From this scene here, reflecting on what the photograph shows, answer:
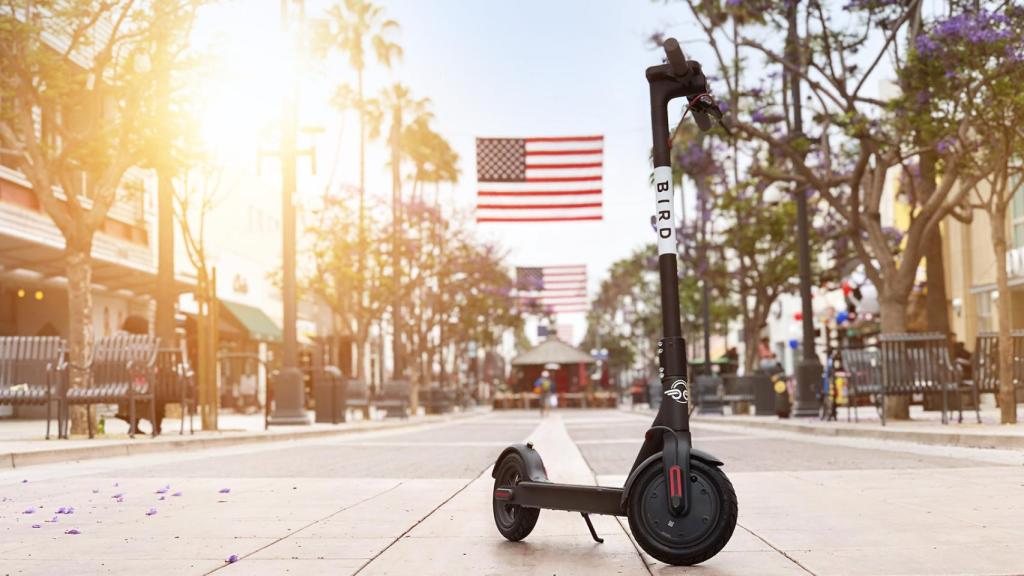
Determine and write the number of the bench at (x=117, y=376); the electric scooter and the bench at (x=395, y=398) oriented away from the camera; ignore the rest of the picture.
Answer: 0

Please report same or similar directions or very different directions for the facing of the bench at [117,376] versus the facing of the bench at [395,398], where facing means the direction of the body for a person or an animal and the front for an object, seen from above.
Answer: same or similar directions

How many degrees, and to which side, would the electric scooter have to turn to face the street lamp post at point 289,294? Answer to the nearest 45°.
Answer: approximately 135° to its left

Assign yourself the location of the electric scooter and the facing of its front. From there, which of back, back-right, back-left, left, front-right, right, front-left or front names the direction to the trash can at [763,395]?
back-left

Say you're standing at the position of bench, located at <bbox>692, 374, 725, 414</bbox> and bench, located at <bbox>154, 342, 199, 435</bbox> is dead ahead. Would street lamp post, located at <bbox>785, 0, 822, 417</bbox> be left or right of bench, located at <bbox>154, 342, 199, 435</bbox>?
left

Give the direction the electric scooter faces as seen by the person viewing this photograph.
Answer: facing the viewer and to the right of the viewer

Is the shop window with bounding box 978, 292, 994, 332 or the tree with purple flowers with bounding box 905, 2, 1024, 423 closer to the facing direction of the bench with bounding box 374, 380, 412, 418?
the tree with purple flowers

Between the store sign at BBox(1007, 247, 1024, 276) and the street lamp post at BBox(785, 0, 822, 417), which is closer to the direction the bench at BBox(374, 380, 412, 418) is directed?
the street lamp post
